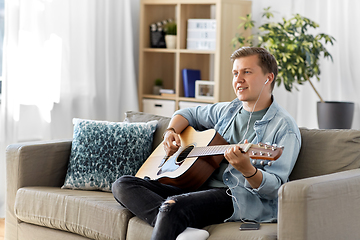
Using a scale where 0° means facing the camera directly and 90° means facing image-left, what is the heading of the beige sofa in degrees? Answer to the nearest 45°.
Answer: approximately 45°

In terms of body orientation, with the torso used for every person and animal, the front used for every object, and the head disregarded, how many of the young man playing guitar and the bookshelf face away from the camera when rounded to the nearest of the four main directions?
0

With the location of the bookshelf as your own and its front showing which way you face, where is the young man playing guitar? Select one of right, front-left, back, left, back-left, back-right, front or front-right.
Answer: front-left

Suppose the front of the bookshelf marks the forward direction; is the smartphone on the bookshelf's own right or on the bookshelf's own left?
on the bookshelf's own left

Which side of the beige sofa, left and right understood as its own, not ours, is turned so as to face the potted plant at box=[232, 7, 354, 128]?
back

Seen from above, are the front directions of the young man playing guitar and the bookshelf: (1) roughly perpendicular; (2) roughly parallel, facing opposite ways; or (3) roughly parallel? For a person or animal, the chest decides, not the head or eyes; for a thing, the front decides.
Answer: roughly parallel

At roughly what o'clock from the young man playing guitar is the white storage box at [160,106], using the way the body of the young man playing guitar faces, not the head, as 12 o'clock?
The white storage box is roughly at 4 o'clock from the young man playing guitar.

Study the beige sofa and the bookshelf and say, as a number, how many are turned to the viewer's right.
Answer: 0

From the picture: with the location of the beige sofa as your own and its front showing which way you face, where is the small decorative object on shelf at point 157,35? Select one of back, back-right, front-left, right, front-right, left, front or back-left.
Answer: back-right

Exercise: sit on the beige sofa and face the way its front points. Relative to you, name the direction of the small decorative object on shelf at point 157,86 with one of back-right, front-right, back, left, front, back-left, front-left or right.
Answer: back-right
